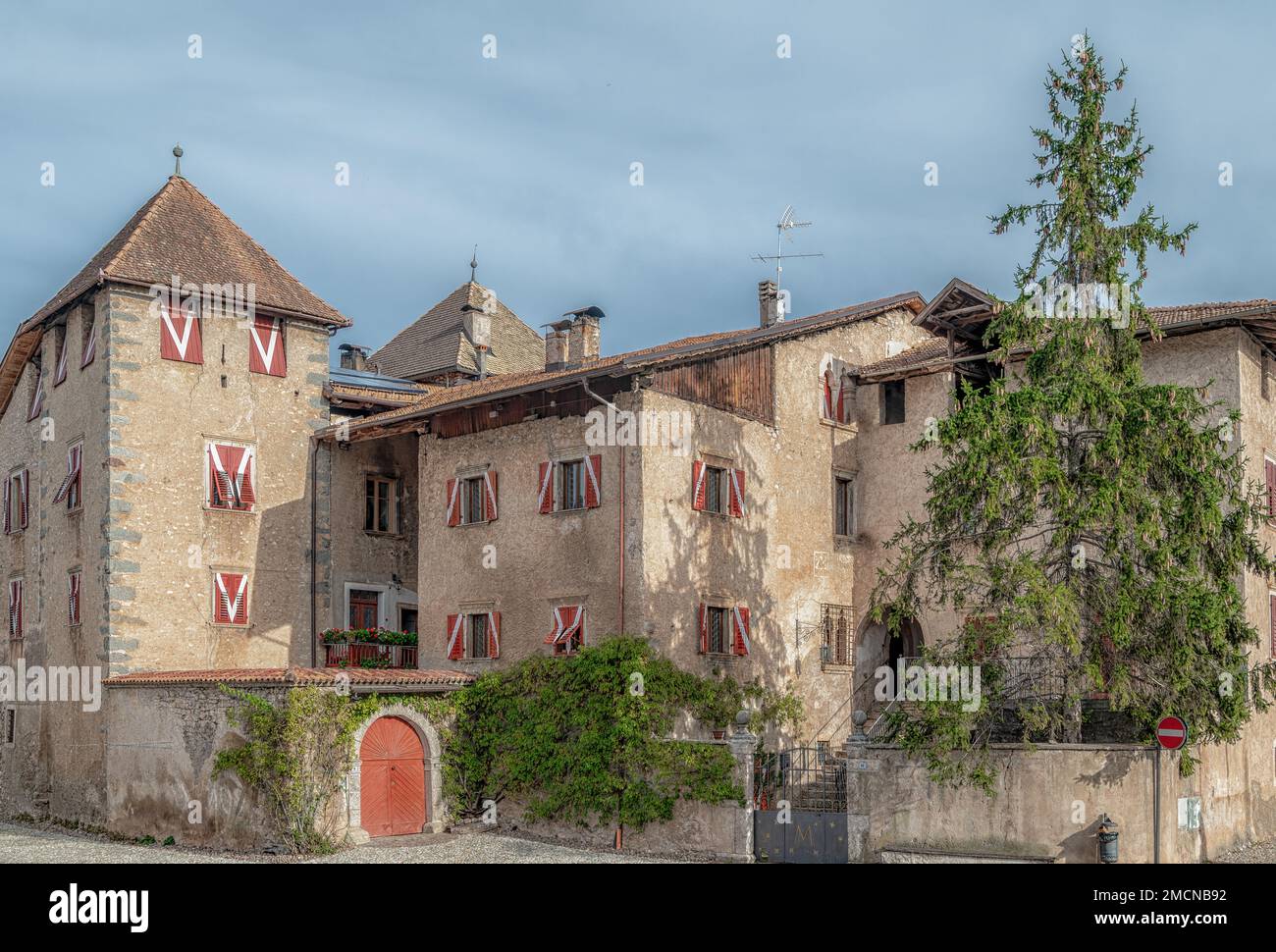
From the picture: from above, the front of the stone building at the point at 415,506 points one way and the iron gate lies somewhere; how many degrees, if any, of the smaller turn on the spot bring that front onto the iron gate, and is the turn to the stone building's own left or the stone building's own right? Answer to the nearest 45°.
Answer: approximately 45° to the stone building's own left

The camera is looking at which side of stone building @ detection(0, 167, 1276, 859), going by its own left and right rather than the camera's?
front
